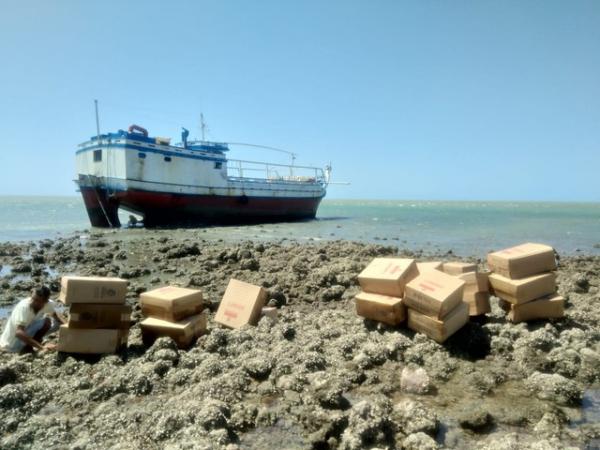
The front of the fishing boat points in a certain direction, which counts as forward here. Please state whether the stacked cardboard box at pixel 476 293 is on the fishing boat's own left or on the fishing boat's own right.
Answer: on the fishing boat's own right

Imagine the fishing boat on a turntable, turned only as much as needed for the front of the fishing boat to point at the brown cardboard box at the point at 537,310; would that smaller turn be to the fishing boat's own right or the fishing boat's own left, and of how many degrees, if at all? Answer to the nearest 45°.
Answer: approximately 135° to the fishing boat's own right

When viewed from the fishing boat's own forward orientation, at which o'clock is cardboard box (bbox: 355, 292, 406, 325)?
The cardboard box is roughly at 4 o'clock from the fishing boat.

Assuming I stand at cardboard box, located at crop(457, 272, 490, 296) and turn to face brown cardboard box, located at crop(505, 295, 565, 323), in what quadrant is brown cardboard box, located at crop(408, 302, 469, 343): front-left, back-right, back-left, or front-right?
back-right

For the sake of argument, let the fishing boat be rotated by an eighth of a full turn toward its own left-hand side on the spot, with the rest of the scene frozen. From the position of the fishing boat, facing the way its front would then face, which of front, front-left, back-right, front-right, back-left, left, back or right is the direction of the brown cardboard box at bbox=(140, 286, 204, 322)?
back

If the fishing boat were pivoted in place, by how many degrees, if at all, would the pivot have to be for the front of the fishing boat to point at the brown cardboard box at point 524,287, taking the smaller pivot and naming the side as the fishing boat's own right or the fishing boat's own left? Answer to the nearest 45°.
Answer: approximately 135° to the fishing boat's own right

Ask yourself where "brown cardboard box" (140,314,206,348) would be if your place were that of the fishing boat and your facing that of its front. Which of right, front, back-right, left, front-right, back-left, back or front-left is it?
back-right

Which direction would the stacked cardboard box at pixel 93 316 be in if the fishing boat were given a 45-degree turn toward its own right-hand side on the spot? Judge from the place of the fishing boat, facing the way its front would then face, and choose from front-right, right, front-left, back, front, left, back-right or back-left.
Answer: right

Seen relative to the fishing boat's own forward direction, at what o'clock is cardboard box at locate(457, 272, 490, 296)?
The cardboard box is roughly at 4 o'clock from the fishing boat.

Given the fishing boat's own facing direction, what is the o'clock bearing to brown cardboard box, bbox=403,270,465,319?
The brown cardboard box is roughly at 4 o'clock from the fishing boat.

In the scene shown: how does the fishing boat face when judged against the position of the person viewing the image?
facing away from the viewer and to the right of the viewer

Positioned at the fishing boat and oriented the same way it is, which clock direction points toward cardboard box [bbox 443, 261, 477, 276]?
The cardboard box is roughly at 4 o'clock from the fishing boat.

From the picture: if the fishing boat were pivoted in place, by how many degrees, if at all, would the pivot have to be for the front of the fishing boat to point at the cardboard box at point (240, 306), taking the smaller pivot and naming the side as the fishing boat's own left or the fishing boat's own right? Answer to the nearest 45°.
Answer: approximately 135° to the fishing boat's own right
